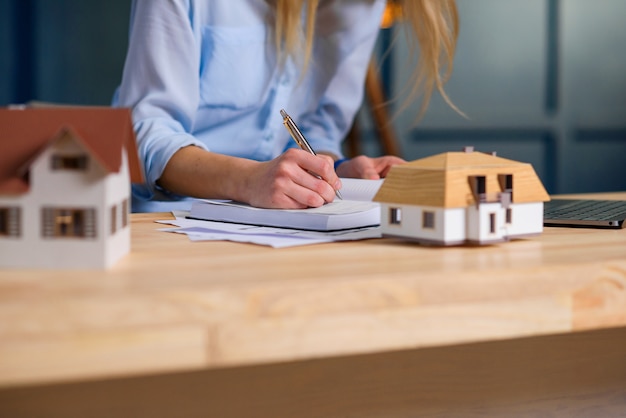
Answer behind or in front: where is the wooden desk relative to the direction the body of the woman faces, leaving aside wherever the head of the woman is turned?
in front

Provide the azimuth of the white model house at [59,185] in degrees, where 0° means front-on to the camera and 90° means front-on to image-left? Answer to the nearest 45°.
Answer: approximately 0°

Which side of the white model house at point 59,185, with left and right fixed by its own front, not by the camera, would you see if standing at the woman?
back

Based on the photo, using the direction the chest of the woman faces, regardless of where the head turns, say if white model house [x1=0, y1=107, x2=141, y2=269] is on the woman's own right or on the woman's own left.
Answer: on the woman's own right

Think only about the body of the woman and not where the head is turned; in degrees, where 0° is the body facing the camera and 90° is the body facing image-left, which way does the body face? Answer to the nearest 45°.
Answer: approximately 315°

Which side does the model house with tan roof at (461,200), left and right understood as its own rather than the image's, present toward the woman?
back

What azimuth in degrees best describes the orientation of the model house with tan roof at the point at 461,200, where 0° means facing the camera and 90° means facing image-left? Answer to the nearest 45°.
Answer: approximately 315°
